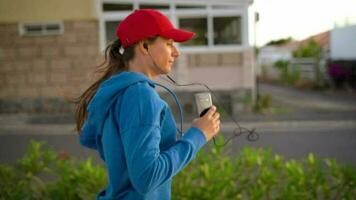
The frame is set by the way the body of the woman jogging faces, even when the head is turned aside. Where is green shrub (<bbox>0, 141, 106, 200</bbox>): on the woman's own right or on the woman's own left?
on the woman's own left

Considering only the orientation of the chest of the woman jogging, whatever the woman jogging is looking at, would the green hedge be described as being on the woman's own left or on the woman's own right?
on the woman's own left

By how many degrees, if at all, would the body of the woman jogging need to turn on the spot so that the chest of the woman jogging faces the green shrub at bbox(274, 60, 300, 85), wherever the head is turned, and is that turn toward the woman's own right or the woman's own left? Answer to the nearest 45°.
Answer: approximately 90° to the woman's own left

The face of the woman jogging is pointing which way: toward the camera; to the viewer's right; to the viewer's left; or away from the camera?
to the viewer's right

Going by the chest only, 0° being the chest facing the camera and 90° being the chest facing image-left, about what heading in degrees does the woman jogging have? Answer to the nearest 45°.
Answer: approximately 270°
